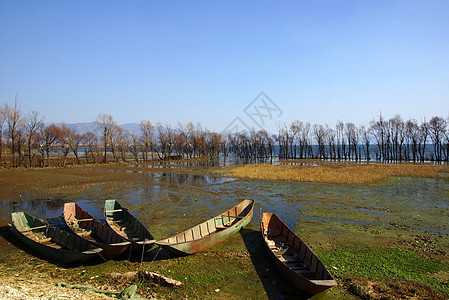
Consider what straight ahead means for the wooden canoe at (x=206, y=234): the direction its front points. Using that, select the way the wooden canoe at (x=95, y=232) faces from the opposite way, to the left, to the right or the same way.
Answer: to the left

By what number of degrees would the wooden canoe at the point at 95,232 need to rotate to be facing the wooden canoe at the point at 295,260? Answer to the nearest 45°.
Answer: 0° — it already faces it

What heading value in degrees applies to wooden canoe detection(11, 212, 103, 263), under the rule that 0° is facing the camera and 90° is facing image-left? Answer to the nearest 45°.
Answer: approximately 315°

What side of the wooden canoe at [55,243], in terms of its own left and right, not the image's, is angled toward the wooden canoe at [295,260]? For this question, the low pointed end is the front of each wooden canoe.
front

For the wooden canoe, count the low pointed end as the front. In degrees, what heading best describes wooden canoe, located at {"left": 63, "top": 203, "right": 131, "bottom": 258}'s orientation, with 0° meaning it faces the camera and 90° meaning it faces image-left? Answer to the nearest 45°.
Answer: approximately 315°

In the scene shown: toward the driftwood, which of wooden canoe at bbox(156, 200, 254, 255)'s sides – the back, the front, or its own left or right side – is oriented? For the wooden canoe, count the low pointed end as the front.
front

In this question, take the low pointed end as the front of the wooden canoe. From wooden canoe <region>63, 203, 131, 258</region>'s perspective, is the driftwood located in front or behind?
in front

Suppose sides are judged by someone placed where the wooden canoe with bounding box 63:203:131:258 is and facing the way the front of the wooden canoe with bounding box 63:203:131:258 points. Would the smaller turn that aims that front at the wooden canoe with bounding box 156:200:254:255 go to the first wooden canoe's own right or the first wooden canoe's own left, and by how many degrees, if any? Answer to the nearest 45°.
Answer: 0° — it already faces it

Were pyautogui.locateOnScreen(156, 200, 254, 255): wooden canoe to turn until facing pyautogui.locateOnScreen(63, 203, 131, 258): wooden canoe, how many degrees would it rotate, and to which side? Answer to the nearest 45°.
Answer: approximately 45° to its right

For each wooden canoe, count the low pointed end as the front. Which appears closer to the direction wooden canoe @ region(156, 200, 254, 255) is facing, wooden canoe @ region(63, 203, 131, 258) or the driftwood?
the driftwood

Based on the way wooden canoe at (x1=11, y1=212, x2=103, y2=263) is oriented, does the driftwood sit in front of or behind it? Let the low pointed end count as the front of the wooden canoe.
in front
